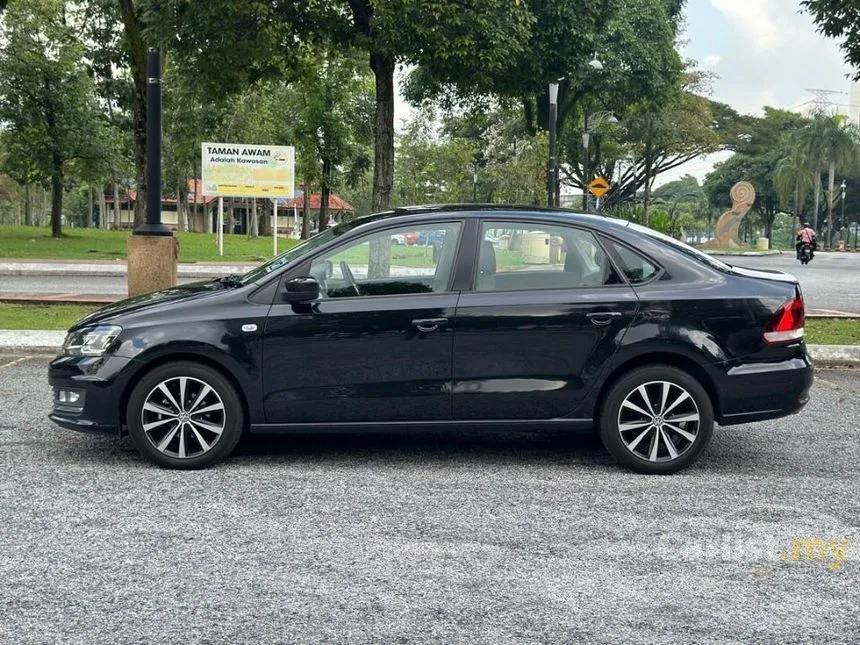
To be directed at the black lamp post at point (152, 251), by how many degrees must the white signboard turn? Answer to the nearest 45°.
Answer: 0° — it already faces it

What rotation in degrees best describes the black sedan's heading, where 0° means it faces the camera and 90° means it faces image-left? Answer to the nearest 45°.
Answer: approximately 90°

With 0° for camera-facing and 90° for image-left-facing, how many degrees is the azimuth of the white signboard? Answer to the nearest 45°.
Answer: approximately 0°

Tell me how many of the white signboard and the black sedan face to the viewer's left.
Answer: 1

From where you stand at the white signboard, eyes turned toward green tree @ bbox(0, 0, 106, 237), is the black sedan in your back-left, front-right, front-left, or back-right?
back-left

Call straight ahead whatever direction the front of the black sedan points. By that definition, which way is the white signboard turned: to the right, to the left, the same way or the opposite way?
to the left

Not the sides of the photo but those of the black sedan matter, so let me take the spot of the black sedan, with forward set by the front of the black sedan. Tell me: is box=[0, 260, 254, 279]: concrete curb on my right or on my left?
on my right

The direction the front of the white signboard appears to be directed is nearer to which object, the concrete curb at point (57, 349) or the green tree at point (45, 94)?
the concrete curb
